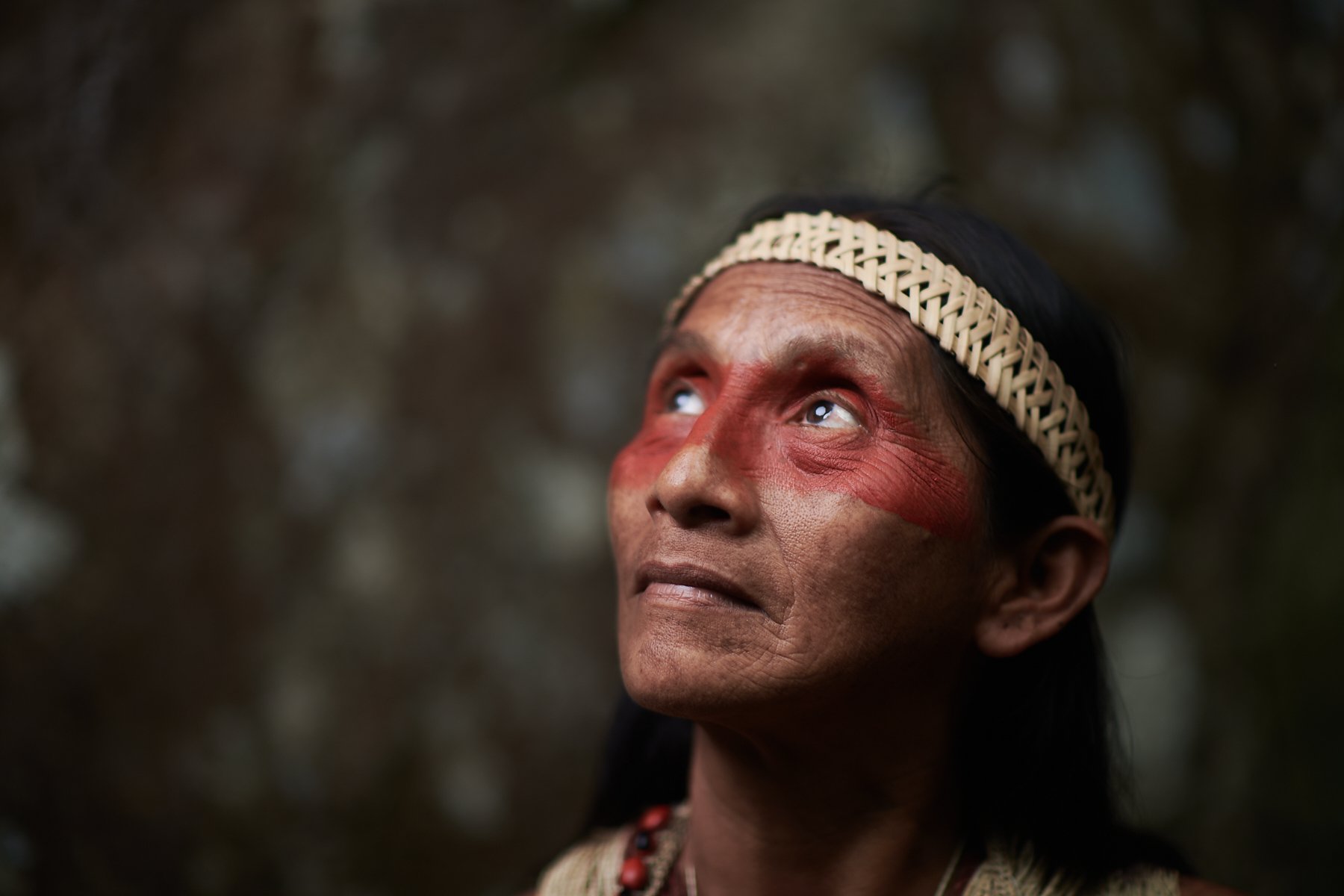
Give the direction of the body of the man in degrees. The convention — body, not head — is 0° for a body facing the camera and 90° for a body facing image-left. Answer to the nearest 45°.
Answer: approximately 45°

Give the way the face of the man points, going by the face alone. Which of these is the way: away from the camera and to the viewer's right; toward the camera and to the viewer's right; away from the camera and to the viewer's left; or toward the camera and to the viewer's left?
toward the camera and to the viewer's left
